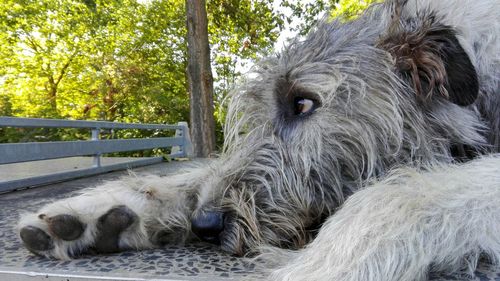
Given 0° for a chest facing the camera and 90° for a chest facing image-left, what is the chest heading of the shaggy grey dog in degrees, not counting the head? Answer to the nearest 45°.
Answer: approximately 90°

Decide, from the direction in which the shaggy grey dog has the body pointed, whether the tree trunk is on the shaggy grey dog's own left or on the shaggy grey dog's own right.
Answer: on the shaggy grey dog's own right
